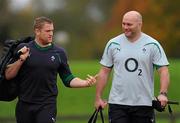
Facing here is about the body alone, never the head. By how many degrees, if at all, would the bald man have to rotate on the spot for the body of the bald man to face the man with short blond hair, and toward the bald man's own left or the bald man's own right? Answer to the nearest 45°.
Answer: approximately 90° to the bald man's own right

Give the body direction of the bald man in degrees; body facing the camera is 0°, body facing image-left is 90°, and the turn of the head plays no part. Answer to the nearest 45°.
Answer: approximately 0°

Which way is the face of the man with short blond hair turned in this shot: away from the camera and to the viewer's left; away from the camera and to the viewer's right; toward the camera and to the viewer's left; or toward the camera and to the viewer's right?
toward the camera and to the viewer's right
